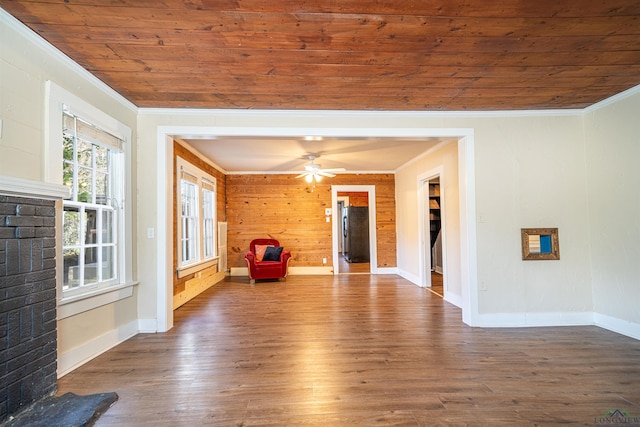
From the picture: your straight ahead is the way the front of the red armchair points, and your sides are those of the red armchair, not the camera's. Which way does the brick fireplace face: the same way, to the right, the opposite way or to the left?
to the left

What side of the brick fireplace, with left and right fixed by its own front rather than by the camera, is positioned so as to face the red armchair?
left

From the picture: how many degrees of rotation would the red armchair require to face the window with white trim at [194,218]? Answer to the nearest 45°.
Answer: approximately 45° to its right

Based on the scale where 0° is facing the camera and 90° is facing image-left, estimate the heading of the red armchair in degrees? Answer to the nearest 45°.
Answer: approximately 0°

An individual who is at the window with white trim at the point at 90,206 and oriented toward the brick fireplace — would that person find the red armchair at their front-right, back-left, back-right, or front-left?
back-left

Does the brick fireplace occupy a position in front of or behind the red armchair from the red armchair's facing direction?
in front

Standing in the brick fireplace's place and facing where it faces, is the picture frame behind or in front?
in front

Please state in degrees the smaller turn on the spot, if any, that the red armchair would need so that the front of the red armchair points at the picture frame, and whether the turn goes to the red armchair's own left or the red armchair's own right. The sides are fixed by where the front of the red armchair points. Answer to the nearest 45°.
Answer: approximately 45° to the red armchair's own left

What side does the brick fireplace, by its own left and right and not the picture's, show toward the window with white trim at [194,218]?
left

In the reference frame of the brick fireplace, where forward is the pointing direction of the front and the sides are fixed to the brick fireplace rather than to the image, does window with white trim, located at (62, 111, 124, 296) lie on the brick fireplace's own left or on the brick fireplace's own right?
on the brick fireplace's own left

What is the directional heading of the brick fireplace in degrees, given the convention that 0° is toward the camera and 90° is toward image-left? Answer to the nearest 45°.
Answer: approximately 315°
